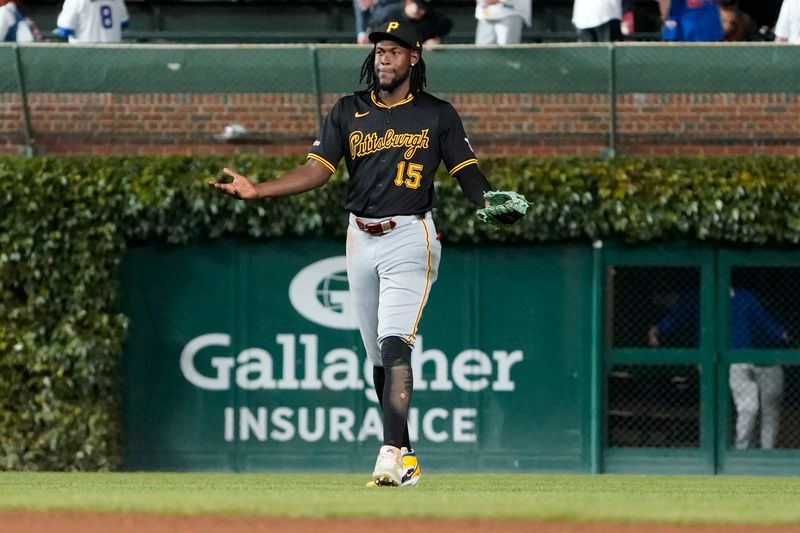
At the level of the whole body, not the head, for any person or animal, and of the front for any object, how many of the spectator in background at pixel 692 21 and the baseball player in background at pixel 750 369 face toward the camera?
2

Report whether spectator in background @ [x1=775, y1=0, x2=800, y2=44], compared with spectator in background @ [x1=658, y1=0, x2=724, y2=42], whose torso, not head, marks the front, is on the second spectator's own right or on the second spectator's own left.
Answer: on the second spectator's own left

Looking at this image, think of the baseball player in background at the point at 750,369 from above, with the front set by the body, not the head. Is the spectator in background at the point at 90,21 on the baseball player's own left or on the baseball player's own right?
on the baseball player's own right

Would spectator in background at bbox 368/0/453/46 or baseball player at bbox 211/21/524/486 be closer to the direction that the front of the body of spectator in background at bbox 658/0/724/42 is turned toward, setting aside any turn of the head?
the baseball player

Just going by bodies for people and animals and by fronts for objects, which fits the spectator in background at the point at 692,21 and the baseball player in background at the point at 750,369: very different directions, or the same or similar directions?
same or similar directions

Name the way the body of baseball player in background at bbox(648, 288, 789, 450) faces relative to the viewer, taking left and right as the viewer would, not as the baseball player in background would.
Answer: facing the viewer

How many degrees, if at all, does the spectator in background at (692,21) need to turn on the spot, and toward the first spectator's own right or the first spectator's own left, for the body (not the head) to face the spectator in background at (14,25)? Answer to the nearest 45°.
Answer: approximately 90° to the first spectator's own right

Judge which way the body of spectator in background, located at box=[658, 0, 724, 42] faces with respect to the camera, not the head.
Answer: toward the camera
